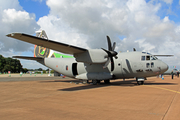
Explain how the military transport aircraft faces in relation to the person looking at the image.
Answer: facing the viewer and to the right of the viewer
